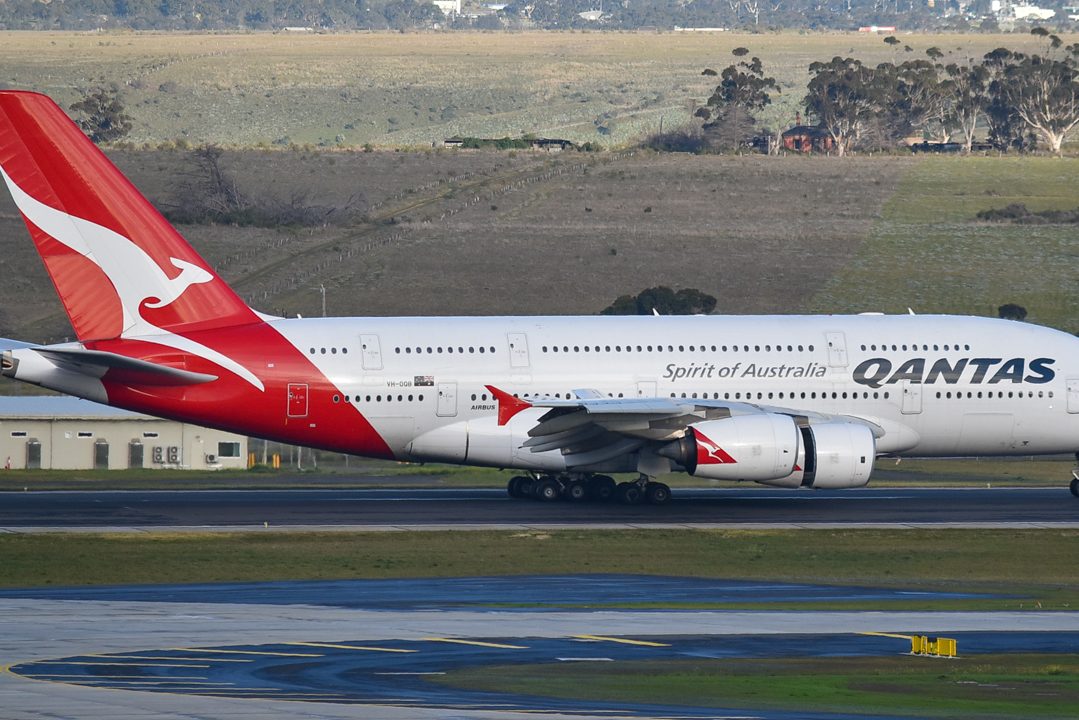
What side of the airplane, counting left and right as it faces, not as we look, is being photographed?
right
